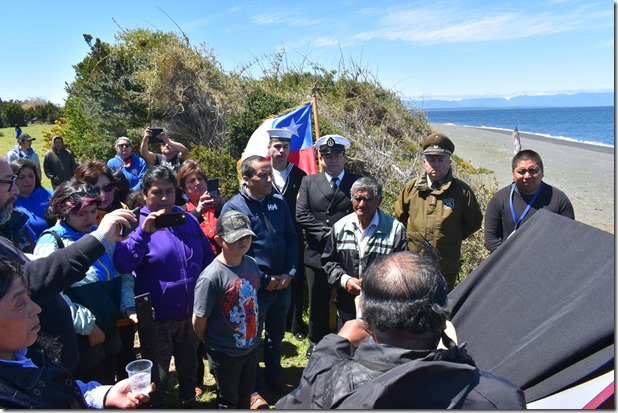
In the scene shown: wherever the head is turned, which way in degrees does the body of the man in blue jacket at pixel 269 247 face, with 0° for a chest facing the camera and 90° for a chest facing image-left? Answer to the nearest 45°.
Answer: approximately 315°

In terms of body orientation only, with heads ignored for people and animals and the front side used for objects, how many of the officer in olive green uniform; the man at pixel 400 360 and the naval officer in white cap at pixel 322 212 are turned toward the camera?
2

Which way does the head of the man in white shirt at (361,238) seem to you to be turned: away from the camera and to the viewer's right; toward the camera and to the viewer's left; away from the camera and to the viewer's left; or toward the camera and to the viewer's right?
toward the camera and to the viewer's left

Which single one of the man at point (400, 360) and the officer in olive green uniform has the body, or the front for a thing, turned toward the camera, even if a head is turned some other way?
the officer in olive green uniform

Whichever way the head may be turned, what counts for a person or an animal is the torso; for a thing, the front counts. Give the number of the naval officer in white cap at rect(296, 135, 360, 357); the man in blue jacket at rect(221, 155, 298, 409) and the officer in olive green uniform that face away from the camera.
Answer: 0

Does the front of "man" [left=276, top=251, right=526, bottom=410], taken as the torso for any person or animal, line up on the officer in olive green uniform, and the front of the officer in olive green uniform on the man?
yes

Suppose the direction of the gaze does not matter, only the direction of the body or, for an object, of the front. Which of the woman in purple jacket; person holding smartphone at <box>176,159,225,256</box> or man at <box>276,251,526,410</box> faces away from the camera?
the man

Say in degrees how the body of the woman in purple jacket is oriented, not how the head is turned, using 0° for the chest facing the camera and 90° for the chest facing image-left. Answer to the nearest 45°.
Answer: approximately 315°

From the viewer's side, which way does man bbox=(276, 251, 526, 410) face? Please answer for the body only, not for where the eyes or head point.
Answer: away from the camera

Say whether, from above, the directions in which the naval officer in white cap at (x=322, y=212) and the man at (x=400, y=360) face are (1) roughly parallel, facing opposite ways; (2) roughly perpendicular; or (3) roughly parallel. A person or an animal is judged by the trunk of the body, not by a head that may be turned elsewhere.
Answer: roughly parallel, facing opposite ways

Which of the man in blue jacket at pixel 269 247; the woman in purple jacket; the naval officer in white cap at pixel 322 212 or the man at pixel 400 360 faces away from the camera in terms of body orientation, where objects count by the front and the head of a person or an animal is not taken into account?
the man

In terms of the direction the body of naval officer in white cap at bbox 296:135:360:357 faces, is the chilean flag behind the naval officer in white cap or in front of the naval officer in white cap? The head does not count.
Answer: behind

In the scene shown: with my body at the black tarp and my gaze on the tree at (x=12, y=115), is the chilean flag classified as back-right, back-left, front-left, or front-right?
front-right

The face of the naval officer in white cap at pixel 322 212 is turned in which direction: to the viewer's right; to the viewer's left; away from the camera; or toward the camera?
toward the camera

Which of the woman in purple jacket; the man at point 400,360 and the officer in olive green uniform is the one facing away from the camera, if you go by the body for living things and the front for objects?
the man

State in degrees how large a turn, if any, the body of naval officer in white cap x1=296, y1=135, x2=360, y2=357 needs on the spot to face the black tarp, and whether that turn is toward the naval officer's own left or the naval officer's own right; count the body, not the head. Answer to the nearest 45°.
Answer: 0° — they already face it

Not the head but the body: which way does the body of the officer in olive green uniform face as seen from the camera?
toward the camera

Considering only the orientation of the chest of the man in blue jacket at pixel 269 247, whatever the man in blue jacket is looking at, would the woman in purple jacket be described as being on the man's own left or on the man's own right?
on the man's own right

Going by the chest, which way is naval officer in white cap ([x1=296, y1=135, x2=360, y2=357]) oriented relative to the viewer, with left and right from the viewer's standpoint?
facing the viewer

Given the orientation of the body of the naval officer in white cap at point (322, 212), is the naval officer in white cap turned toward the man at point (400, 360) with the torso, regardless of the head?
yes

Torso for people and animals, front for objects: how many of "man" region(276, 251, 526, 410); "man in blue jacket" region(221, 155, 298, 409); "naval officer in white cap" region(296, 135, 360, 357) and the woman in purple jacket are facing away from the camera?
1

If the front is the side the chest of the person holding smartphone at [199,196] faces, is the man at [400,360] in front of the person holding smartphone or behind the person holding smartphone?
in front
